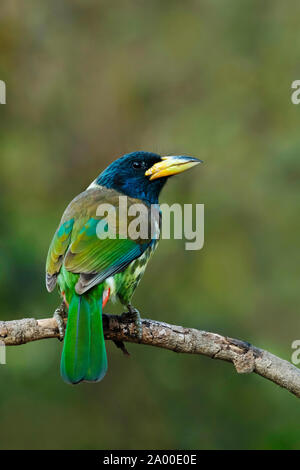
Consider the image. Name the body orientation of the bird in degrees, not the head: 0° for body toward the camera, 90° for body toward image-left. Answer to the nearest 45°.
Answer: approximately 225°
